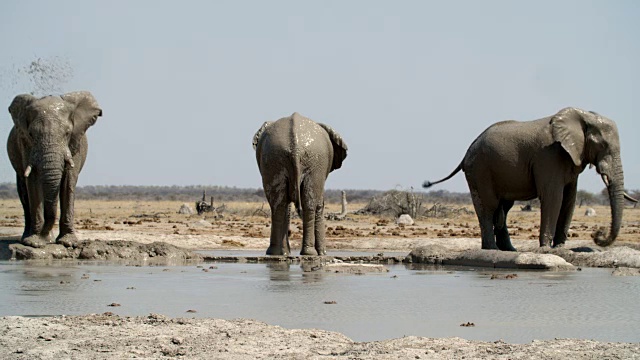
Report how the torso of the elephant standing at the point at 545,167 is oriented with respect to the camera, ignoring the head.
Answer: to the viewer's right

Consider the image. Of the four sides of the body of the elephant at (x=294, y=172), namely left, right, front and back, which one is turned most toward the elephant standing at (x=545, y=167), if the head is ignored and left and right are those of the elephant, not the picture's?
right

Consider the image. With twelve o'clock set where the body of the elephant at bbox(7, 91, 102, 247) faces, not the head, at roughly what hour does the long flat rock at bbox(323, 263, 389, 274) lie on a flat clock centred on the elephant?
The long flat rock is roughly at 10 o'clock from the elephant.

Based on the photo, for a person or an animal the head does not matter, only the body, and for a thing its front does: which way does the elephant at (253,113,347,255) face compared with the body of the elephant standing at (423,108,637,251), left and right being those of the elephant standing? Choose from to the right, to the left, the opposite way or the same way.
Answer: to the left

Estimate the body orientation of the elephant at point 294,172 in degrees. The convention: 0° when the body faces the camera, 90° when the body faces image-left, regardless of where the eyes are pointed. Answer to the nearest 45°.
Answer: approximately 180°

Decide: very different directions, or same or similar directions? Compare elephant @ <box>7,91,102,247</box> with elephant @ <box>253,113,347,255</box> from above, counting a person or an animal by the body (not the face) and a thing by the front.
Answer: very different directions

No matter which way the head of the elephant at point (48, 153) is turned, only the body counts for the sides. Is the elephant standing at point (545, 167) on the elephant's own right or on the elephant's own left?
on the elephant's own left

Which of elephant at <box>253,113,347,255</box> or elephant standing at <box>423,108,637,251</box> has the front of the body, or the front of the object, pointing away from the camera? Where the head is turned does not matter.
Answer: the elephant

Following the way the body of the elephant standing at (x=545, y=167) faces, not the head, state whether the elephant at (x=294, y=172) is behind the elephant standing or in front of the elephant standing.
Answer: behind

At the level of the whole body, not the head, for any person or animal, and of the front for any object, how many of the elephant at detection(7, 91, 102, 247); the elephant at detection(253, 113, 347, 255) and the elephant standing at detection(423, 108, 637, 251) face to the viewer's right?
1
